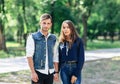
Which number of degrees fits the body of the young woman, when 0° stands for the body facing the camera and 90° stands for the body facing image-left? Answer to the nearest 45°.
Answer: approximately 45°

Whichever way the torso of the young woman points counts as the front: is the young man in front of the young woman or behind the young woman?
in front
